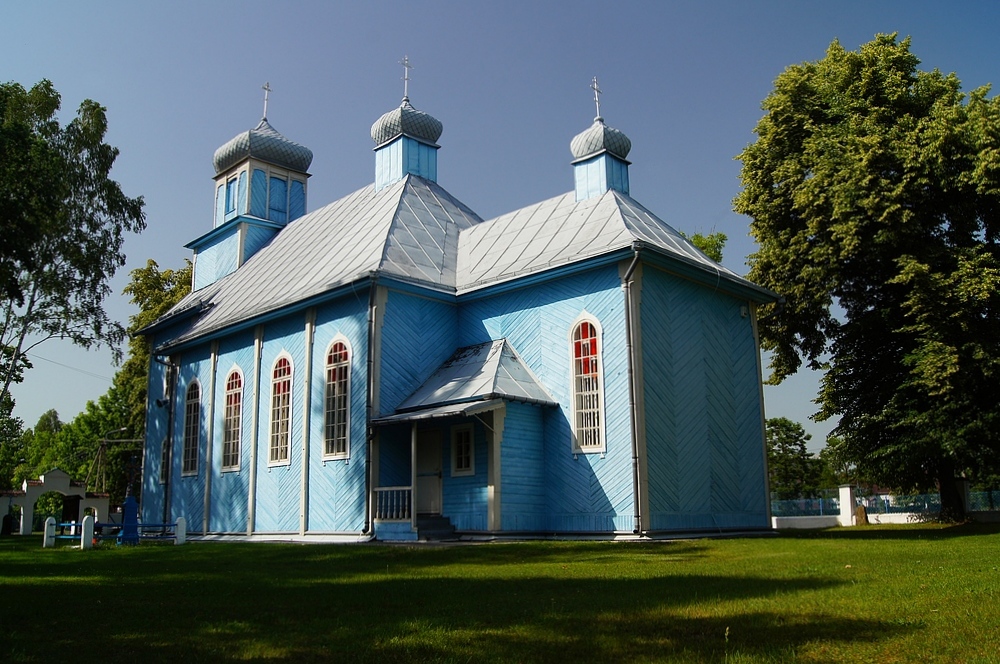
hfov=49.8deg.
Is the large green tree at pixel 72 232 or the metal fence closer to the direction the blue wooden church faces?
the large green tree

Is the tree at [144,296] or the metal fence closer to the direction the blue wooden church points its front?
the tree

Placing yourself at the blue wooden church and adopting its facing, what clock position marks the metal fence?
The metal fence is roughly at 3 o'clock from the blue wooden church.

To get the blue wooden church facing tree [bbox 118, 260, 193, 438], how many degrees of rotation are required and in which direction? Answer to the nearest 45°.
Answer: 0° — it already faces it

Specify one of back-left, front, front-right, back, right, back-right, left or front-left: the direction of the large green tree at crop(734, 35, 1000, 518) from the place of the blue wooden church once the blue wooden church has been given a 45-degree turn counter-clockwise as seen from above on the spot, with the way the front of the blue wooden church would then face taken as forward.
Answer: back

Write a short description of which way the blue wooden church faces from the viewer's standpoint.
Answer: facing away from the viewer and to the left of the viewer
